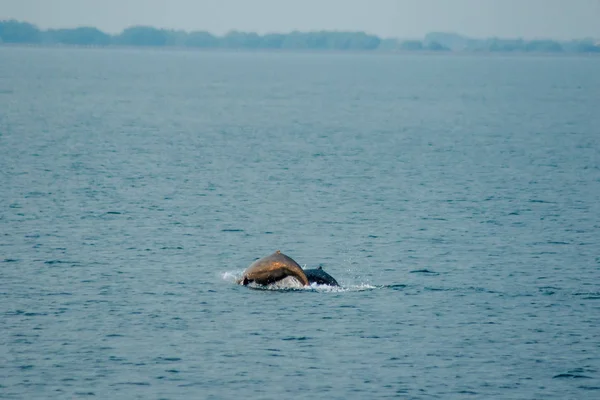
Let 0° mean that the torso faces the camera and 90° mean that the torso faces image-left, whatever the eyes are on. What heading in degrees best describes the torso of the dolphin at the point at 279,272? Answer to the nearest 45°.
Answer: approximately 90°
